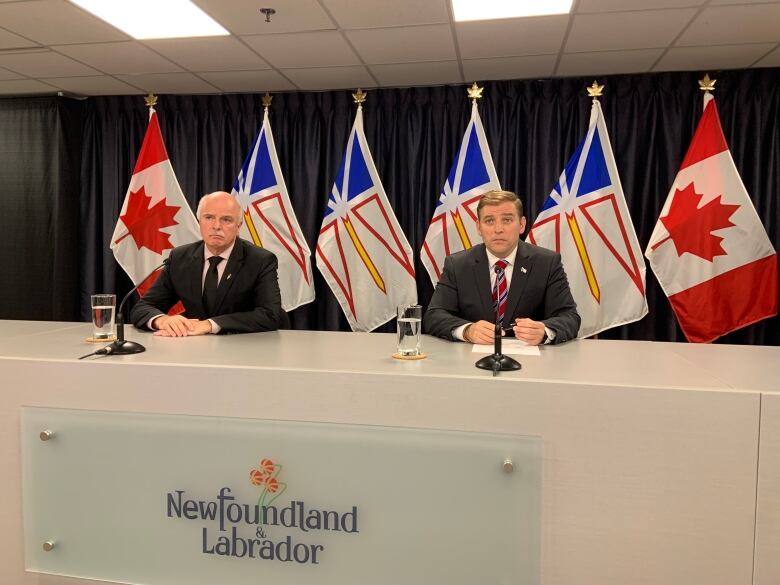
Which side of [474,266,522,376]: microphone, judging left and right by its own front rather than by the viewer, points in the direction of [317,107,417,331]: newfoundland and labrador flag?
front

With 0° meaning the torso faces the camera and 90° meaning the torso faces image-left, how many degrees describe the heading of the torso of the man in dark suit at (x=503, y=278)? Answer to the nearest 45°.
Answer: approximately 0°

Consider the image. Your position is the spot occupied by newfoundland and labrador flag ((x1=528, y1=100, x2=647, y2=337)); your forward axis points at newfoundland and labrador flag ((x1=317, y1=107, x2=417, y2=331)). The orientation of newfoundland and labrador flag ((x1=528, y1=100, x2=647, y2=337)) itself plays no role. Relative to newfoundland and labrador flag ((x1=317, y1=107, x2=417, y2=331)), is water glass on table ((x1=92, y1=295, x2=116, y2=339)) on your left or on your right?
left

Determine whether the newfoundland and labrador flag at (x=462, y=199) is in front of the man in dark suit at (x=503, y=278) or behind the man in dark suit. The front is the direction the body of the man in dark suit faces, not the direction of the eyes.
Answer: behind

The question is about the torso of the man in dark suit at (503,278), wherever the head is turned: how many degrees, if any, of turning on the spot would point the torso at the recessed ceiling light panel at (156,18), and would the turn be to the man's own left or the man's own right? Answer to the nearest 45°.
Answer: approximately 90° to the man's own right

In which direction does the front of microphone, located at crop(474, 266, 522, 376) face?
away from the camera

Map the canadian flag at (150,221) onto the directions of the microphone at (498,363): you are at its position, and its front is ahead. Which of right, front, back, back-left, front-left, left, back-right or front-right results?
front-left

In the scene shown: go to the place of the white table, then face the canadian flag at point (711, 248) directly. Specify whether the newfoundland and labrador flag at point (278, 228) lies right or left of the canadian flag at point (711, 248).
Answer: left

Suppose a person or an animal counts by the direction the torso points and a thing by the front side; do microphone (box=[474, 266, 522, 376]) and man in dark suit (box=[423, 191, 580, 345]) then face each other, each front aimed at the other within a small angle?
yes

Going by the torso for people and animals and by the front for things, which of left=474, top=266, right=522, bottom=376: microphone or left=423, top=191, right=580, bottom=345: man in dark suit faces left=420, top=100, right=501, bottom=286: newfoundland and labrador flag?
the microphone

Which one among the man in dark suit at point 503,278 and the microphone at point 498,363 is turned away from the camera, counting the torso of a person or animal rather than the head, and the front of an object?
the microphone

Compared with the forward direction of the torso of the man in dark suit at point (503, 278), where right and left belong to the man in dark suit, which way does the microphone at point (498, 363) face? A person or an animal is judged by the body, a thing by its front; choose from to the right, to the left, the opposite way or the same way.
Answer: the opposite way

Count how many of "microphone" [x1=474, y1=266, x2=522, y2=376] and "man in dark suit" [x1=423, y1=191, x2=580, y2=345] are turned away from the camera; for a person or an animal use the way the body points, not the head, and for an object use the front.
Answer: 1
